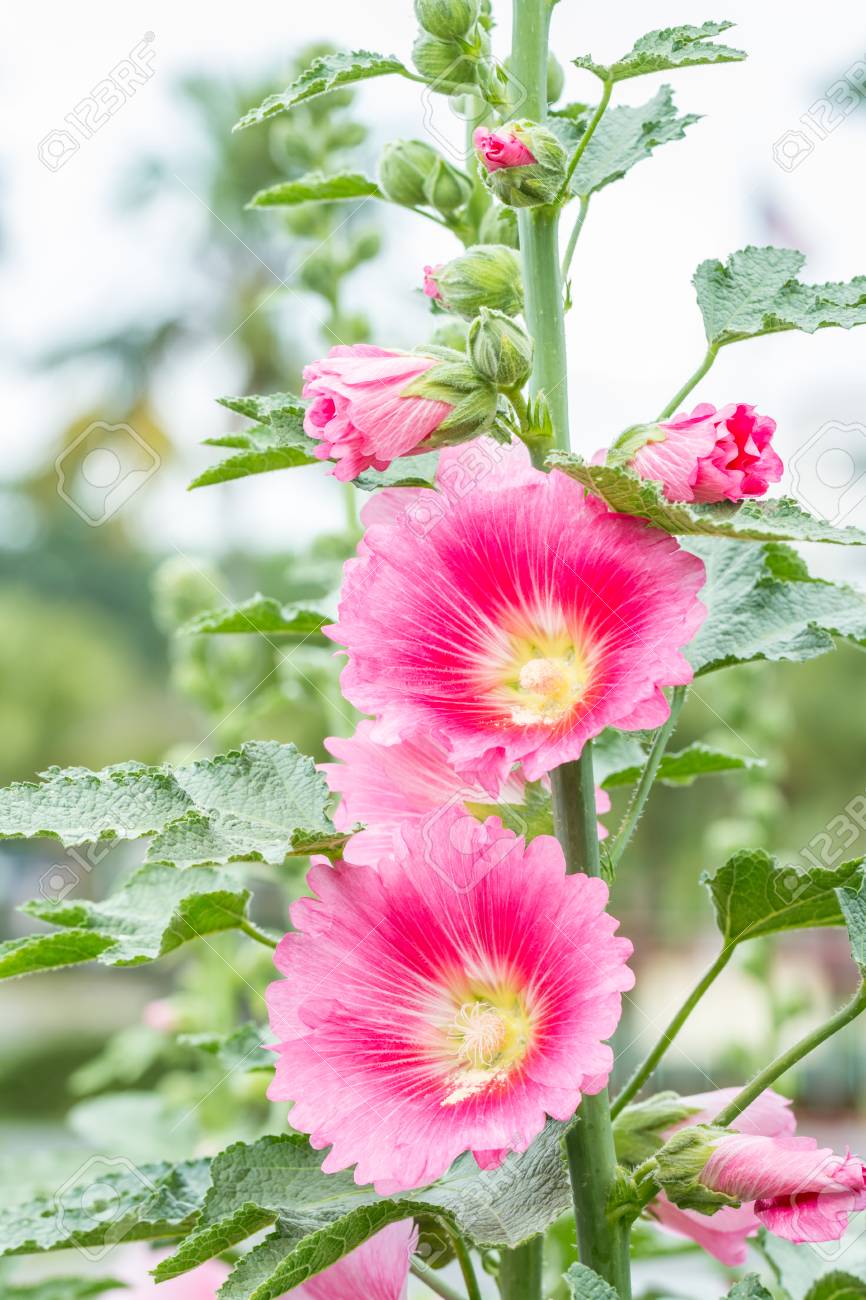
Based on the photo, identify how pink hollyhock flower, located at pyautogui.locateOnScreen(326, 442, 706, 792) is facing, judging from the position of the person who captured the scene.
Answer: facing the viewer
